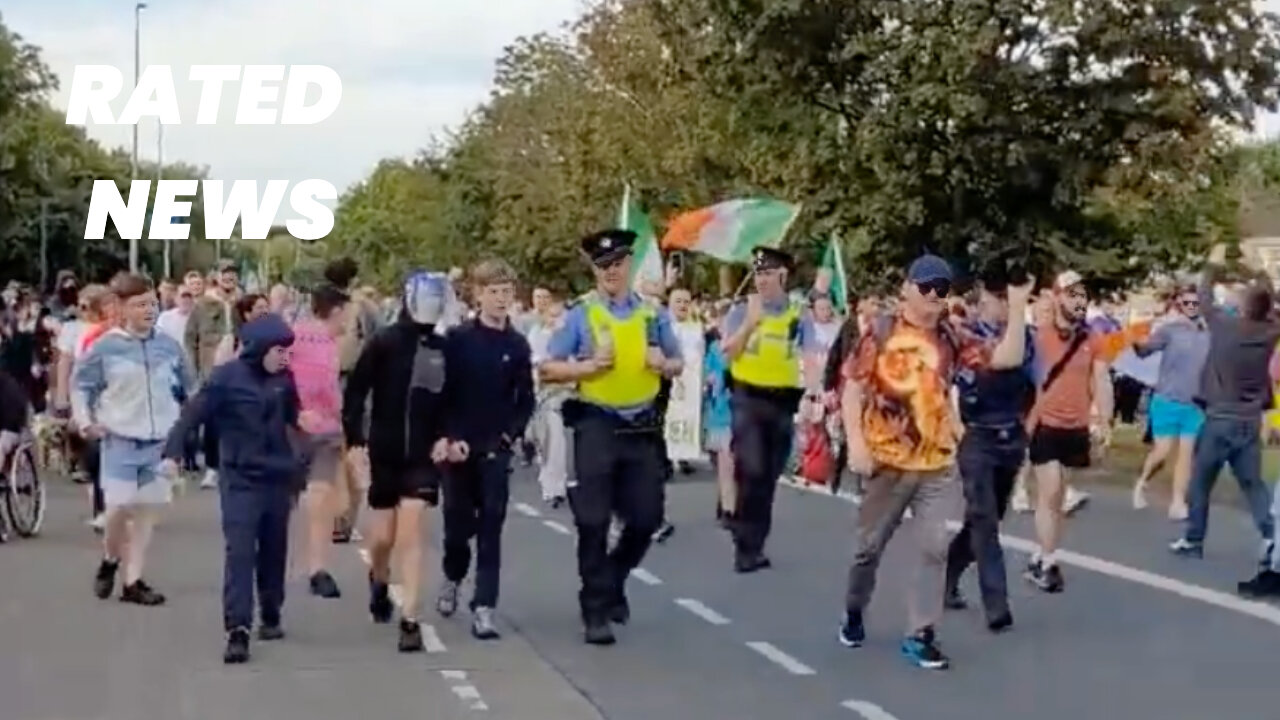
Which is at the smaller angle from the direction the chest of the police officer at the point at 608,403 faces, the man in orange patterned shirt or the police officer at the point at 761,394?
the man in orange patterned shirt

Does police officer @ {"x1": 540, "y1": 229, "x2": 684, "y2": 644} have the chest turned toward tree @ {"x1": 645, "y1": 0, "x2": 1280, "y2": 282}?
no

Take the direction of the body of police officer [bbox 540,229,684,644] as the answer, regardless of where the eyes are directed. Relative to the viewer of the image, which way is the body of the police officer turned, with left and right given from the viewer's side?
facing the viewer

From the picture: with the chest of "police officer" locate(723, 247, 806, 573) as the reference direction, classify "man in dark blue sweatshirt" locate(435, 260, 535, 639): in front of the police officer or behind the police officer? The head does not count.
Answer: in front

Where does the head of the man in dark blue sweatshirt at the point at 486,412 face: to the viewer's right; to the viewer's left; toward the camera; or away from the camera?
toward the camera

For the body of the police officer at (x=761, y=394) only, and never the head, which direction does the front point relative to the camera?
toward the camera

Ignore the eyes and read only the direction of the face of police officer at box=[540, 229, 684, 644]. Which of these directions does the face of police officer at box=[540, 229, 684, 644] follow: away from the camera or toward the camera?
toward the camera

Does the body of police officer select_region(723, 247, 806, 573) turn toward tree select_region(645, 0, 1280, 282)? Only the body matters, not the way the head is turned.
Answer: no

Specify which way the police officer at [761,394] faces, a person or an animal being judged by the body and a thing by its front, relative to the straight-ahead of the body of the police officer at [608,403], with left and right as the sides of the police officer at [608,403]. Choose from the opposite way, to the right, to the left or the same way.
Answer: the same way

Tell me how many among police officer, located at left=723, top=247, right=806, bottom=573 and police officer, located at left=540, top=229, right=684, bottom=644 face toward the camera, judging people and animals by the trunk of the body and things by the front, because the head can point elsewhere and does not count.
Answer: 2

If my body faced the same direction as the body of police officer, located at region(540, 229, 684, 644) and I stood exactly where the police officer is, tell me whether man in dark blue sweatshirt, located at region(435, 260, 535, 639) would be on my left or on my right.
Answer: on my right
